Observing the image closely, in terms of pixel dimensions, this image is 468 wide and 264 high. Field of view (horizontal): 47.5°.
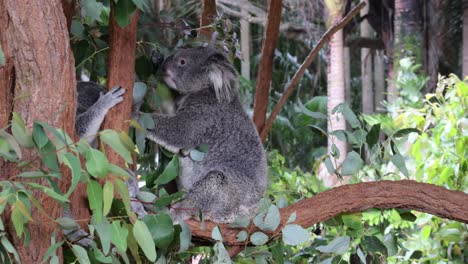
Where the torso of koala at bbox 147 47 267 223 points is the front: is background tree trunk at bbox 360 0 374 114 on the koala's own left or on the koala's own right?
on the koala's own right

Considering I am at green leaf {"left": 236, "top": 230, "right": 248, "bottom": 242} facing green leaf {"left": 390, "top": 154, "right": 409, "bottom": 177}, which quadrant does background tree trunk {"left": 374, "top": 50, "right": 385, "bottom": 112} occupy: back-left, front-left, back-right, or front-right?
front-left

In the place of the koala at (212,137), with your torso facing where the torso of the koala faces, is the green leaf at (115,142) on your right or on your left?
on your left

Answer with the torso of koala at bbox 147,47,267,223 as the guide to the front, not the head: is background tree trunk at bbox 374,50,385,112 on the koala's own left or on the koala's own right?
on the koala's own right

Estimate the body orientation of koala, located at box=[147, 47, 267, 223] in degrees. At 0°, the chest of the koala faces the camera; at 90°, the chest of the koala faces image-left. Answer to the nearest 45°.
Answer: approximately 90°

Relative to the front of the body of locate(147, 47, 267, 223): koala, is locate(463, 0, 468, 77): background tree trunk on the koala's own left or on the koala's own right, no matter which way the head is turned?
on the koala's own right

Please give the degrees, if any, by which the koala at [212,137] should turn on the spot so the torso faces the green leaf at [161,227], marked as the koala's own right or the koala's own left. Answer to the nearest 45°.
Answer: approximately 90° to the koala's own left

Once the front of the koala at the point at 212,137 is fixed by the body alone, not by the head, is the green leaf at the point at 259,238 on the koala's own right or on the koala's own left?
on the koala's own left

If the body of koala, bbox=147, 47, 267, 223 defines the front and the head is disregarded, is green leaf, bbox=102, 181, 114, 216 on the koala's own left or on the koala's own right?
on the koala's own left
